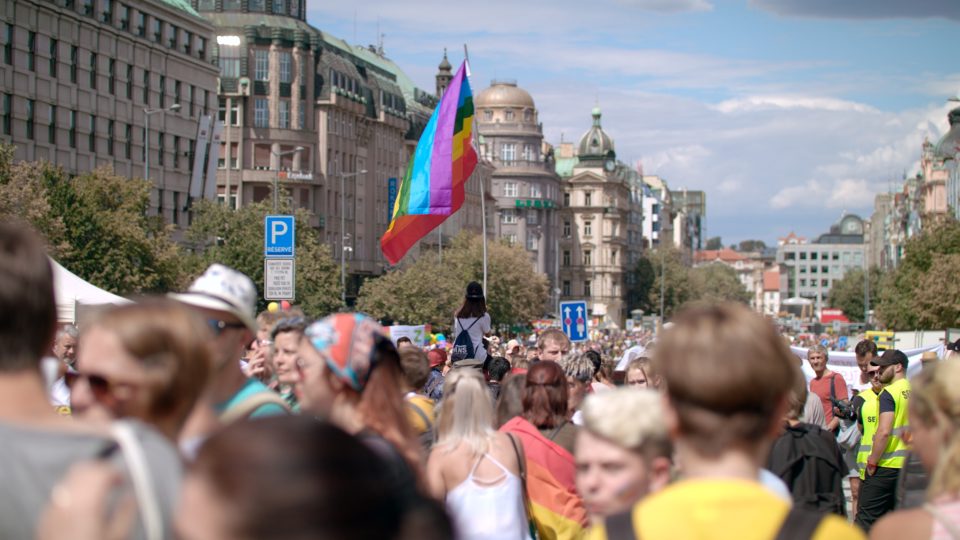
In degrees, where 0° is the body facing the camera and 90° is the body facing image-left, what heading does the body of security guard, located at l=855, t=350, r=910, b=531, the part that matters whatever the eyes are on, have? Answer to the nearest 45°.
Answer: approximately 90°

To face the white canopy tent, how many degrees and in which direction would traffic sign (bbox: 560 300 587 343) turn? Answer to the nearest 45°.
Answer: approximately 45° to its right

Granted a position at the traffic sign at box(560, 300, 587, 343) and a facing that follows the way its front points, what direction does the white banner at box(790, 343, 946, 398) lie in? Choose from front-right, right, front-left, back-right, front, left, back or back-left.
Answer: front-left

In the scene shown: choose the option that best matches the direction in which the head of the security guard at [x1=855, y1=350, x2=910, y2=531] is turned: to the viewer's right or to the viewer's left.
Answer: to the viewer's left

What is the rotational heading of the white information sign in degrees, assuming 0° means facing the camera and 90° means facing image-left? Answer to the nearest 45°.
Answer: approximately 0°

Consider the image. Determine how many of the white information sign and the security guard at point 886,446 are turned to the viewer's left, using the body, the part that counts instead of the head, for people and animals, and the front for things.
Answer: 1

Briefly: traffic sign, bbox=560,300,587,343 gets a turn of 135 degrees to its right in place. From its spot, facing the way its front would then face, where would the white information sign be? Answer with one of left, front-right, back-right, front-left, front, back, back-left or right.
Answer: left

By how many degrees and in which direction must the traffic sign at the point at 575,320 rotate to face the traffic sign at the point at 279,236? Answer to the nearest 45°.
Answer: approximately 45° to its right
